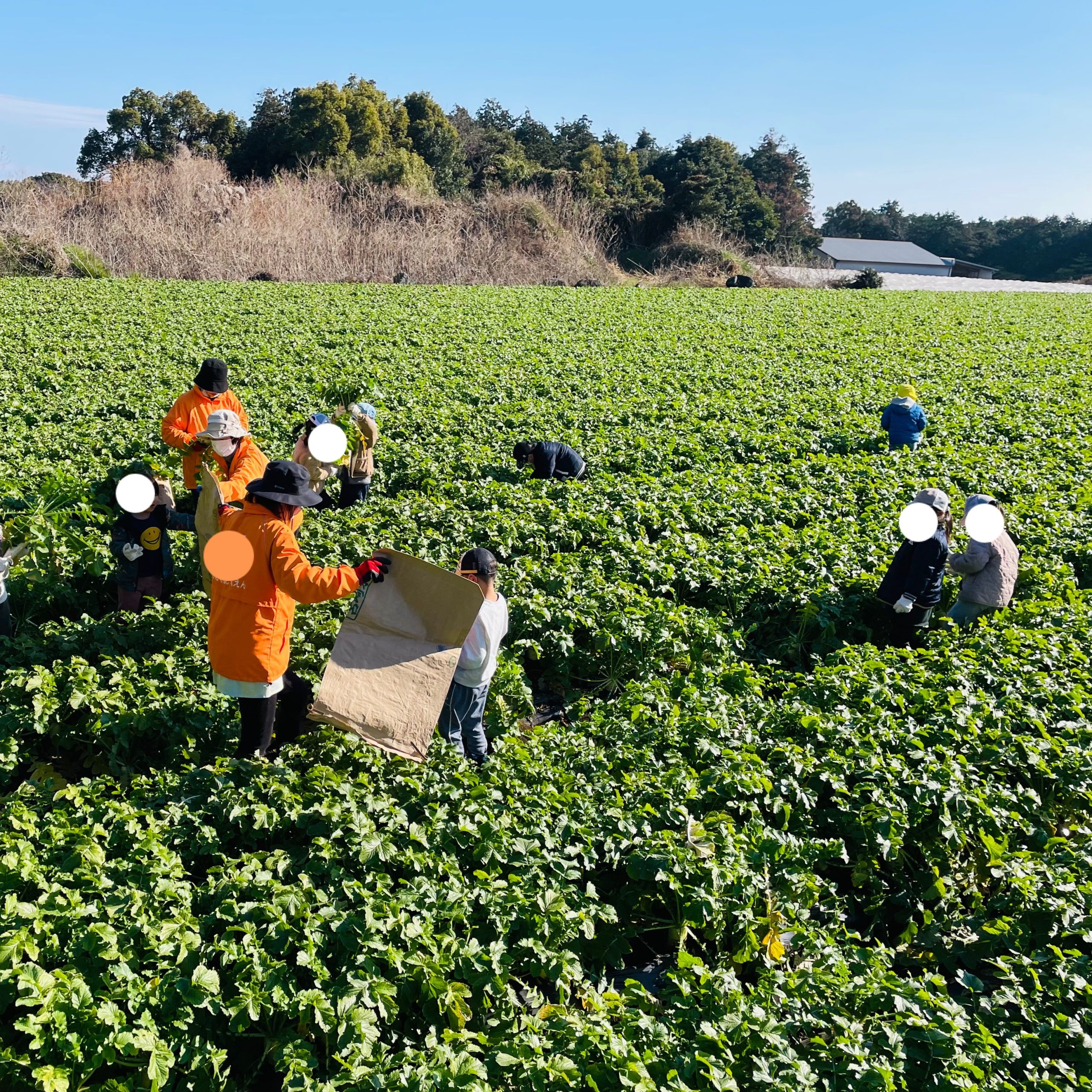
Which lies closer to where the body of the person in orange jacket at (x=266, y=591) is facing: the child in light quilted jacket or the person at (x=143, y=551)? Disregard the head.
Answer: the child in light quilted jacket

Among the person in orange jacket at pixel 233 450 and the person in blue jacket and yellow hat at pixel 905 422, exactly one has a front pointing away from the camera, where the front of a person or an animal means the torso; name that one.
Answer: the person in blue jacket and yellow hat

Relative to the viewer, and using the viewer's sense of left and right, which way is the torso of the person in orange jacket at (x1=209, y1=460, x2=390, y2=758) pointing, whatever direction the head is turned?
facing away from the viewer and to the right of the viewer

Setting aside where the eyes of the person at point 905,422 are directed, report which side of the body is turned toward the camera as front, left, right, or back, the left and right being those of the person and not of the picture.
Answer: back

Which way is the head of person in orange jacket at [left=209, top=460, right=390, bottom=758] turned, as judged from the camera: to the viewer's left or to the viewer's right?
to the viewer's right

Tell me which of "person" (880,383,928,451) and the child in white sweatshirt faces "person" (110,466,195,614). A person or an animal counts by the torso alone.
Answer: the child in white sweatshirt

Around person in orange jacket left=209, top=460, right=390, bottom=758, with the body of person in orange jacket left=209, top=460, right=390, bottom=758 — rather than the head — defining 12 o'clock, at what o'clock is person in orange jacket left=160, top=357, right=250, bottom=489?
person in orange jacket left=160, top=357, right=250, bottom=489 is roughly at 10 o'clock from person in orange jacket left=209, top=460, right=390, bottom=758.

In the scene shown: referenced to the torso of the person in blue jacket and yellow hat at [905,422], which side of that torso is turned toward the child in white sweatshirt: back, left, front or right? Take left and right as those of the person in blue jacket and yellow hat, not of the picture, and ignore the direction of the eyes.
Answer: back

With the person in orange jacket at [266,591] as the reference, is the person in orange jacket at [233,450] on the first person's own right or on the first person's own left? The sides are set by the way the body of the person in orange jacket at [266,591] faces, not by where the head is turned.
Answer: on the first person's own left
